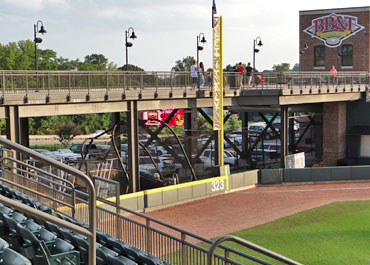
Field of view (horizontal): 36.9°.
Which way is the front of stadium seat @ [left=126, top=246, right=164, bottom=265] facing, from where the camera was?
facing away from the viewer and to the right of the viewer

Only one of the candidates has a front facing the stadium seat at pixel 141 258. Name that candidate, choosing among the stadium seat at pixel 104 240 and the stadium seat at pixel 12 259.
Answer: the stadium seat at pixel 12 259

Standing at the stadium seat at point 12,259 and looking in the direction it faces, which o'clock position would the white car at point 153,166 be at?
The white car is roughly at 11 o'clock from the stadium seat.

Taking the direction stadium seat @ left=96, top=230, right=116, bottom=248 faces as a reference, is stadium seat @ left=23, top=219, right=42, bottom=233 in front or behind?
behind

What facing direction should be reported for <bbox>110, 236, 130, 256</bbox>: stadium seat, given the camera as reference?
facing away from the viewer and to the right of the viewer

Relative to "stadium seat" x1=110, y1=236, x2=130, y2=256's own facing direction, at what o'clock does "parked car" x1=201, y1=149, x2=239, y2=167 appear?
The parked car is roughly at 11 o'clock from the stadium seat.

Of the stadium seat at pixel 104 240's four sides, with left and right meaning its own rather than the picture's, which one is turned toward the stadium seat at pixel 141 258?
right

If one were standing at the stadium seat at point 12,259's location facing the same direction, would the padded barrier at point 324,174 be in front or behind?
in front

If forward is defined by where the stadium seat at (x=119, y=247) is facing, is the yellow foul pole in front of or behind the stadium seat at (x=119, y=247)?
in front

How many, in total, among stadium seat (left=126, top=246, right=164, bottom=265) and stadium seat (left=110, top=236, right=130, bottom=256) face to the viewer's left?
0

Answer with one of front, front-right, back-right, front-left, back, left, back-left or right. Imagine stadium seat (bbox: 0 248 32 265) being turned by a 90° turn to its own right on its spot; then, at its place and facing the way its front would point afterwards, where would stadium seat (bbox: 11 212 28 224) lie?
back-left

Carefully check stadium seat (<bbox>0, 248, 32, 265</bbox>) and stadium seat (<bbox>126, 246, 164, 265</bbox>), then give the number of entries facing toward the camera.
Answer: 0

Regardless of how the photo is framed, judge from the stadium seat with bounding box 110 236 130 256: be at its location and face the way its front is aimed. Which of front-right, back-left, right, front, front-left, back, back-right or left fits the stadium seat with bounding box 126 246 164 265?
right

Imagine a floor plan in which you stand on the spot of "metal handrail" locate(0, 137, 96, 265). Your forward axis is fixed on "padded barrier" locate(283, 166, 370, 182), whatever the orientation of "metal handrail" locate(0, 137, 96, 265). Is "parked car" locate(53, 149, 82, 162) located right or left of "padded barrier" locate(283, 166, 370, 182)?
left

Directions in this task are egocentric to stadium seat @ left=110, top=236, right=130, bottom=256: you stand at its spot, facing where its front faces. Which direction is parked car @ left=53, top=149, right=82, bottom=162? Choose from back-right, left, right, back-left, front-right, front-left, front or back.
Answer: front-left

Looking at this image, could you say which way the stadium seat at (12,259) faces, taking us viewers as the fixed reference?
facing away from the viewer and to the right of the viewer

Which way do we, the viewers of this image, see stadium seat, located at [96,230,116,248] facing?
facing away from the viewer and to the right of the viewer

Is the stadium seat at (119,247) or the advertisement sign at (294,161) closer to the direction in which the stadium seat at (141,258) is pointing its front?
the advertisement sign

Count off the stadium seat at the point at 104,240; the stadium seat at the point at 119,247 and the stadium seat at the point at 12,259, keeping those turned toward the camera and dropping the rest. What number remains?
0
